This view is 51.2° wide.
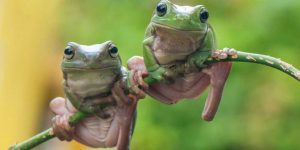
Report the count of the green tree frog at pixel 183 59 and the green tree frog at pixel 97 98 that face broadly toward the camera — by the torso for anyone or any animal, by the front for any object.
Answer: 2

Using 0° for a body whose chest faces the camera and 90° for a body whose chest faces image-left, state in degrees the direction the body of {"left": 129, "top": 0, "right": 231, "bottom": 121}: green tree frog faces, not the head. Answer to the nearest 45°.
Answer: approximately 0°

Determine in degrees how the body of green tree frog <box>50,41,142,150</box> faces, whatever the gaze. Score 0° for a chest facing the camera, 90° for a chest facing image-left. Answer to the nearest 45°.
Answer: approximately 0°
